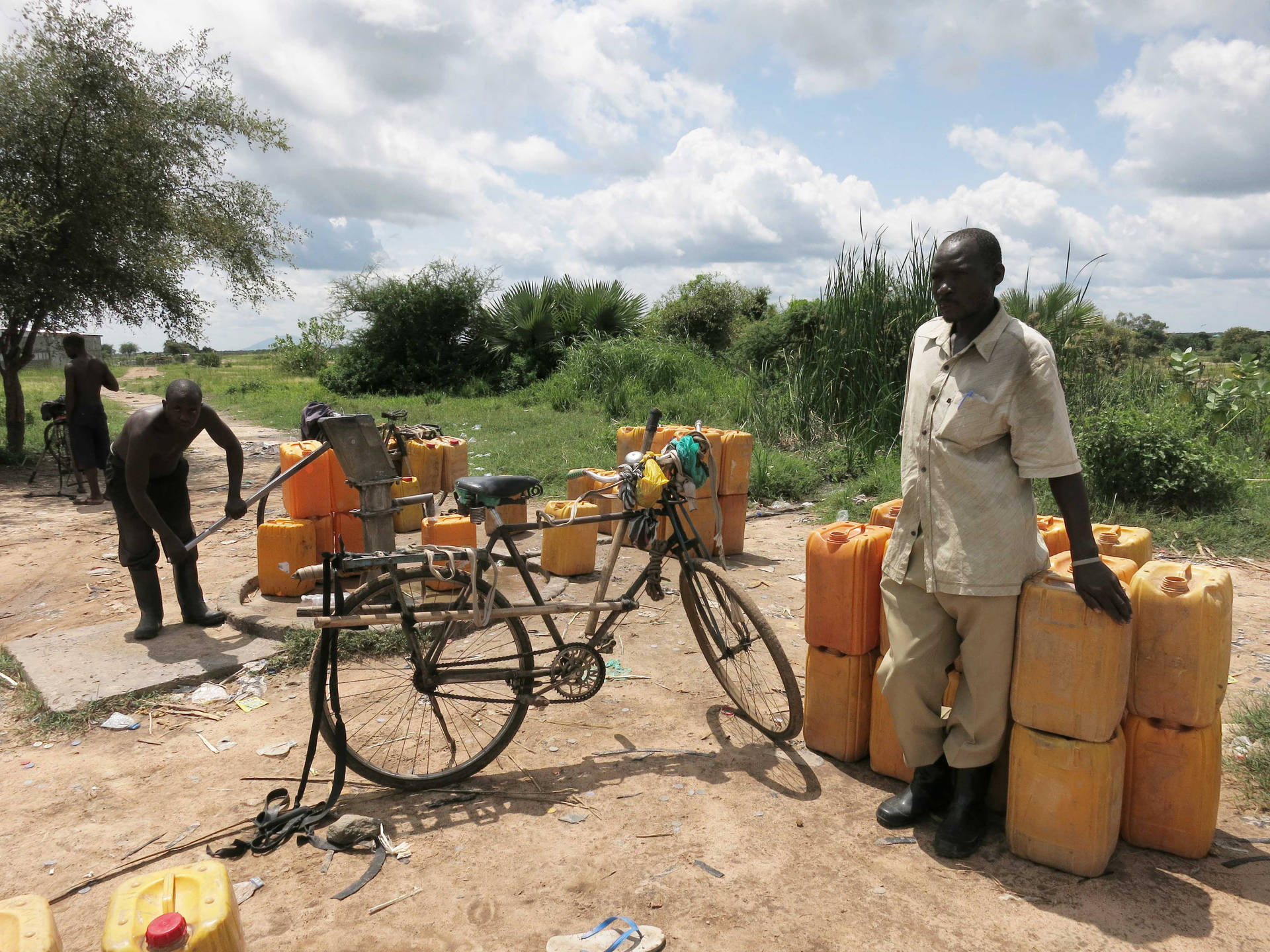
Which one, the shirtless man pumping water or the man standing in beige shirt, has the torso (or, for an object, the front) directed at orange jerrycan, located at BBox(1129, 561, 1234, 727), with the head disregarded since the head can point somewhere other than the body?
the shirtless man pumping water

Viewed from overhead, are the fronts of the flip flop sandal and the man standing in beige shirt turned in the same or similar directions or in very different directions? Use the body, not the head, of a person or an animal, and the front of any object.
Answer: very different directions

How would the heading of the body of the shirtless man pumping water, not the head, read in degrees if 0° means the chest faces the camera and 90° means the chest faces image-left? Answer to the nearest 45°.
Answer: approximately 315°

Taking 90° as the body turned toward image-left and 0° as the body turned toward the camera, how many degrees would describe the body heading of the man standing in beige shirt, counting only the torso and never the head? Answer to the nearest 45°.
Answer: approximately 45°

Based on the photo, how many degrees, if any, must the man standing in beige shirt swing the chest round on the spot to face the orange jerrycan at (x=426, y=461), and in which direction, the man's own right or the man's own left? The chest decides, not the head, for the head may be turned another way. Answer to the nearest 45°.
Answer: approximately 90° to the man's own right

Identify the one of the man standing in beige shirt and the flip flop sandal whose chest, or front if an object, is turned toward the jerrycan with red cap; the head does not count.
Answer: the man standing in beige shirt

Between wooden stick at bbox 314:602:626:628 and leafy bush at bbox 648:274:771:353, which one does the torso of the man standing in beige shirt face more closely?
the wooden stick

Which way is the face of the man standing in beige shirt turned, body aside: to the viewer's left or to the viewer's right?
to the viewer's left
